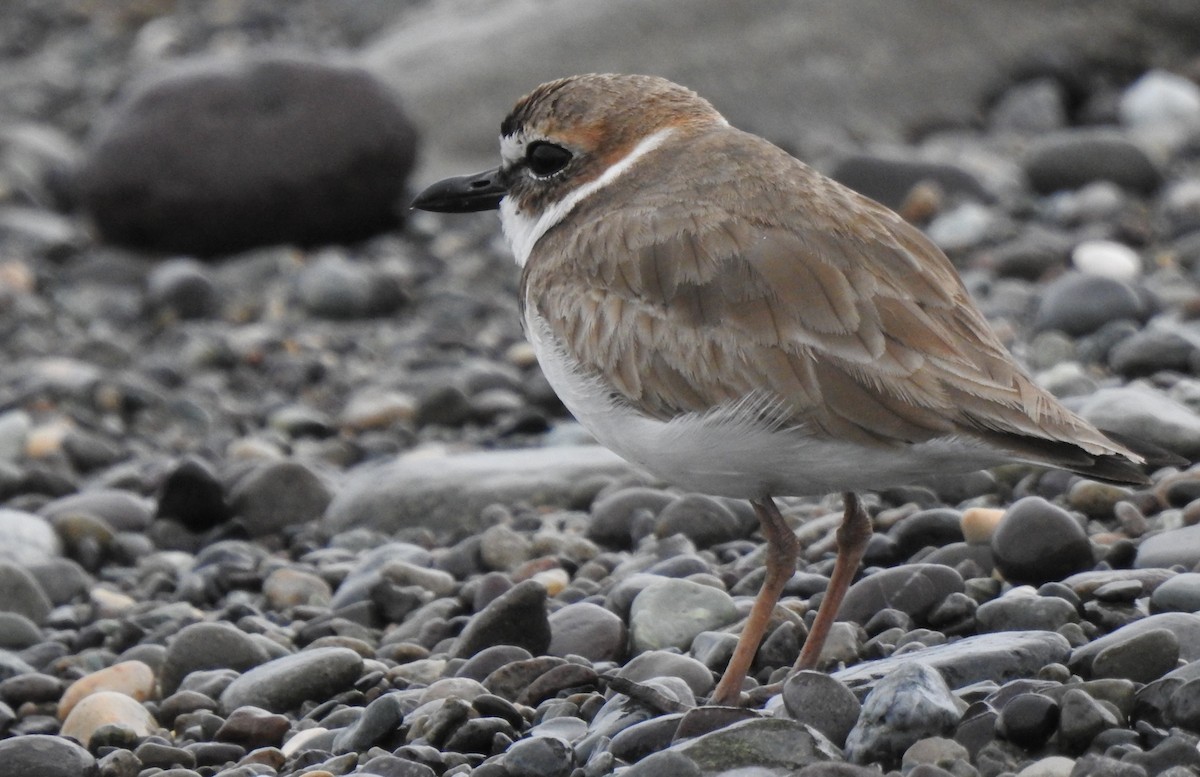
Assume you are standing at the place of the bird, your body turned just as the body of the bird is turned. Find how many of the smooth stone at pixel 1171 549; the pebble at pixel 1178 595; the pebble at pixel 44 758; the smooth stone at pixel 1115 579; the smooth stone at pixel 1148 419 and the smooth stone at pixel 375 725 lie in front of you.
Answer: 2

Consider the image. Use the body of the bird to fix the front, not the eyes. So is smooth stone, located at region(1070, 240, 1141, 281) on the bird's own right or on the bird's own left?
on the bird's own right

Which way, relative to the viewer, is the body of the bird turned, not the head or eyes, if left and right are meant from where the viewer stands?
facing to the left of the viewer

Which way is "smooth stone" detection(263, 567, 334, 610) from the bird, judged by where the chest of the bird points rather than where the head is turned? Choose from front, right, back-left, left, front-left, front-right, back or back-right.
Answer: front-right

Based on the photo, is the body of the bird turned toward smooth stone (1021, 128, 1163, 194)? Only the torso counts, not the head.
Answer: no

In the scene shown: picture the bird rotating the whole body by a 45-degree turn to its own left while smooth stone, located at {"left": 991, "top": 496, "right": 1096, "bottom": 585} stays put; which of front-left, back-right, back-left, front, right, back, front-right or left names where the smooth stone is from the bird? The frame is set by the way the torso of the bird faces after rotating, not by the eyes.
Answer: back

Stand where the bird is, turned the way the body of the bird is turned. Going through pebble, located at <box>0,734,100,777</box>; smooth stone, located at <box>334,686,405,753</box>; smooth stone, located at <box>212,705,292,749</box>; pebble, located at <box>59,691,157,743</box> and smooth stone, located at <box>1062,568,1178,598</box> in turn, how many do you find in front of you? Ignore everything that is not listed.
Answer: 4

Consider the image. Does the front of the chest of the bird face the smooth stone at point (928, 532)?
no

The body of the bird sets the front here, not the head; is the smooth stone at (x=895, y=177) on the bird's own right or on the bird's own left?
on the bird's own right

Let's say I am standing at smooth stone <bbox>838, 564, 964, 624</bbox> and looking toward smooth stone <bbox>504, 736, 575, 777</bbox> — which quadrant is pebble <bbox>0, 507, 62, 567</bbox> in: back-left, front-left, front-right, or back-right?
front-right

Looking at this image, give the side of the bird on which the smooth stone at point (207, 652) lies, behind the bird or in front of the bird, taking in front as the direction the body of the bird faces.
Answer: in front

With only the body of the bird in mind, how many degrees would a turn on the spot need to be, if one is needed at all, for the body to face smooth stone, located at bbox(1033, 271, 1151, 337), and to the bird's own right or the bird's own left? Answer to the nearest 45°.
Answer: approximately 135° to the bird's own right

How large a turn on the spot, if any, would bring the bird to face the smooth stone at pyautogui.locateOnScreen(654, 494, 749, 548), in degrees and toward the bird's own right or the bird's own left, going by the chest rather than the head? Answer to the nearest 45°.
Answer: approximately 90° to the bird's own right

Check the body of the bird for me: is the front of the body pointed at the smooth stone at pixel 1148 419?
no

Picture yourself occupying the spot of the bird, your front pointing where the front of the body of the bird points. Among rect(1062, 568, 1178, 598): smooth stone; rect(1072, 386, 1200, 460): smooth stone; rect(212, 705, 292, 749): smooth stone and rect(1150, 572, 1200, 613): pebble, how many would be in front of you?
1

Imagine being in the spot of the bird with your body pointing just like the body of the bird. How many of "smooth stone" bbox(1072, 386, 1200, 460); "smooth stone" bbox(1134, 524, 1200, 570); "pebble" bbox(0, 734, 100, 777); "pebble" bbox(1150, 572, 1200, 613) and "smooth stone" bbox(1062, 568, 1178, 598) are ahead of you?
1

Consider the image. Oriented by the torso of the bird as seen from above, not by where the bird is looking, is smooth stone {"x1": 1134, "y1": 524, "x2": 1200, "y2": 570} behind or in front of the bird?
behind
